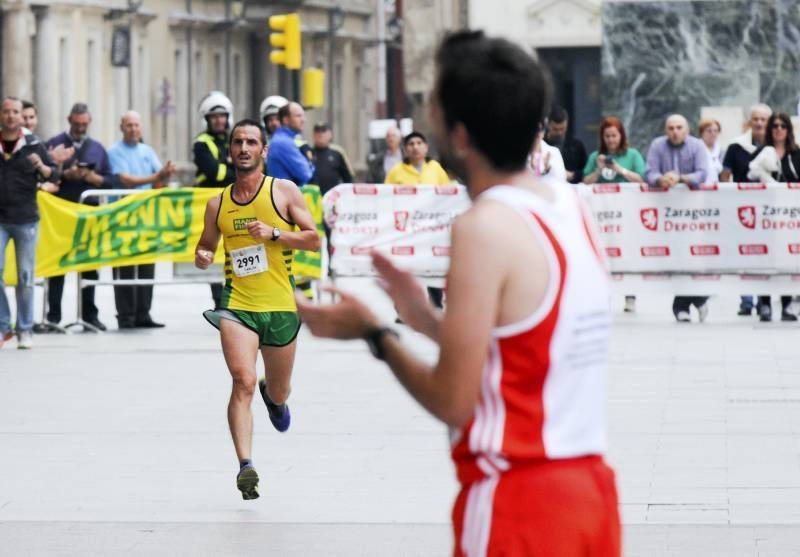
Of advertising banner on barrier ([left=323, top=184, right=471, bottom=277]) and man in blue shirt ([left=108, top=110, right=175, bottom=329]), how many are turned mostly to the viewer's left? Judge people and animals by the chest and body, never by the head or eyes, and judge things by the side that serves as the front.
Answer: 0

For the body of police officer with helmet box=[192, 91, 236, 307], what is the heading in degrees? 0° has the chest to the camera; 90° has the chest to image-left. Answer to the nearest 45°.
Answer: approximately 315°

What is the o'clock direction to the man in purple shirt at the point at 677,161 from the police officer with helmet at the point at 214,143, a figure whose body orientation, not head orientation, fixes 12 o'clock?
The man in purple shirt is roughly at 10 o'clock from the police officer with helmet.

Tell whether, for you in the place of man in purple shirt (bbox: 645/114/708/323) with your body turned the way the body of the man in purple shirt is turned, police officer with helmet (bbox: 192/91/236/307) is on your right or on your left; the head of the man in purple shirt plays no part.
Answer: on your right

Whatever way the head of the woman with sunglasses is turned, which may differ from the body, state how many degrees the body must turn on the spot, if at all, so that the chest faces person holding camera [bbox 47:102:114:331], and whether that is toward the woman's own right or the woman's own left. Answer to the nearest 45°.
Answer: approximately 90° to the woman's own right

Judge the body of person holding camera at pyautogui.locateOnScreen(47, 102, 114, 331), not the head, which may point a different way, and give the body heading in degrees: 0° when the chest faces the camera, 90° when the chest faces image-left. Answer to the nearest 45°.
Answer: approximately 0°

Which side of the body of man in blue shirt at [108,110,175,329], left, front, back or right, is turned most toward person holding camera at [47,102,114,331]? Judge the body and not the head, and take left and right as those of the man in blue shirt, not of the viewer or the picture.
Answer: right

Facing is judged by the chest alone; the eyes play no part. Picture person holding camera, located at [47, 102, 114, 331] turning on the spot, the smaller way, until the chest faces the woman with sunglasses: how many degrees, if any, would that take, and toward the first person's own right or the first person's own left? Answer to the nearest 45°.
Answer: approximately 90° to the first person's own left
